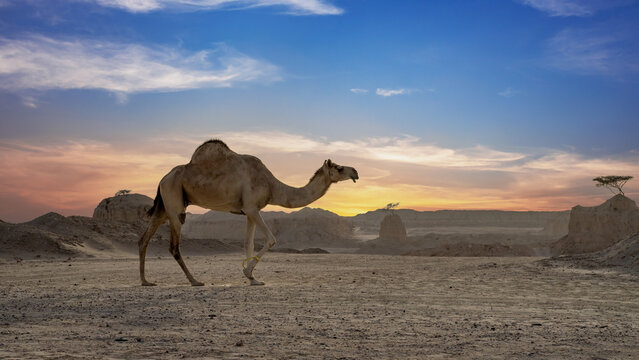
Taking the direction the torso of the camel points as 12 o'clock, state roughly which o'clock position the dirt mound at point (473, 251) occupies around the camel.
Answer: The dirt mound is roughly at 10 o'clock from the camel.

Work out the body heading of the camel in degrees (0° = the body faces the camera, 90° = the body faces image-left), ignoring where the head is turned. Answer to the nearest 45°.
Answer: approximately 270°

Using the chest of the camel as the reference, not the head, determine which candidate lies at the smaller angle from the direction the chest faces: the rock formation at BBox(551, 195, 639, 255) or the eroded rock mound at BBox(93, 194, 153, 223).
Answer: the rock formation

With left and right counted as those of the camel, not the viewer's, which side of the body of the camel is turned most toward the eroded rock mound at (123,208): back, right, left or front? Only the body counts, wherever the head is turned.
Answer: left

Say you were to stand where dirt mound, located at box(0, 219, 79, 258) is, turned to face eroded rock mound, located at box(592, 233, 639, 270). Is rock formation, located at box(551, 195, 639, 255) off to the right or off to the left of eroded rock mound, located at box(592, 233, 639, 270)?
left

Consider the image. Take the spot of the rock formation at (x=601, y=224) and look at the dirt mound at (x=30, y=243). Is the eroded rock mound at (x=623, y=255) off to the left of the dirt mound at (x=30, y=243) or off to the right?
left

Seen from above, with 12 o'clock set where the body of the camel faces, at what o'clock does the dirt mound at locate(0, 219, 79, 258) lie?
The dirt mound is roughly at 8 o'clock from the camel.

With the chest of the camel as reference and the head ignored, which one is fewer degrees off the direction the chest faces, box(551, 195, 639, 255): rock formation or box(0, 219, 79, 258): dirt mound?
the rock formation

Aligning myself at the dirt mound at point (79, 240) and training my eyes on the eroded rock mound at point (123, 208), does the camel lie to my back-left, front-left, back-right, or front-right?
back-right

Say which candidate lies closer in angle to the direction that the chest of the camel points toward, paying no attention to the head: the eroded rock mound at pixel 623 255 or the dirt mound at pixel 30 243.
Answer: the eroded rock mound
